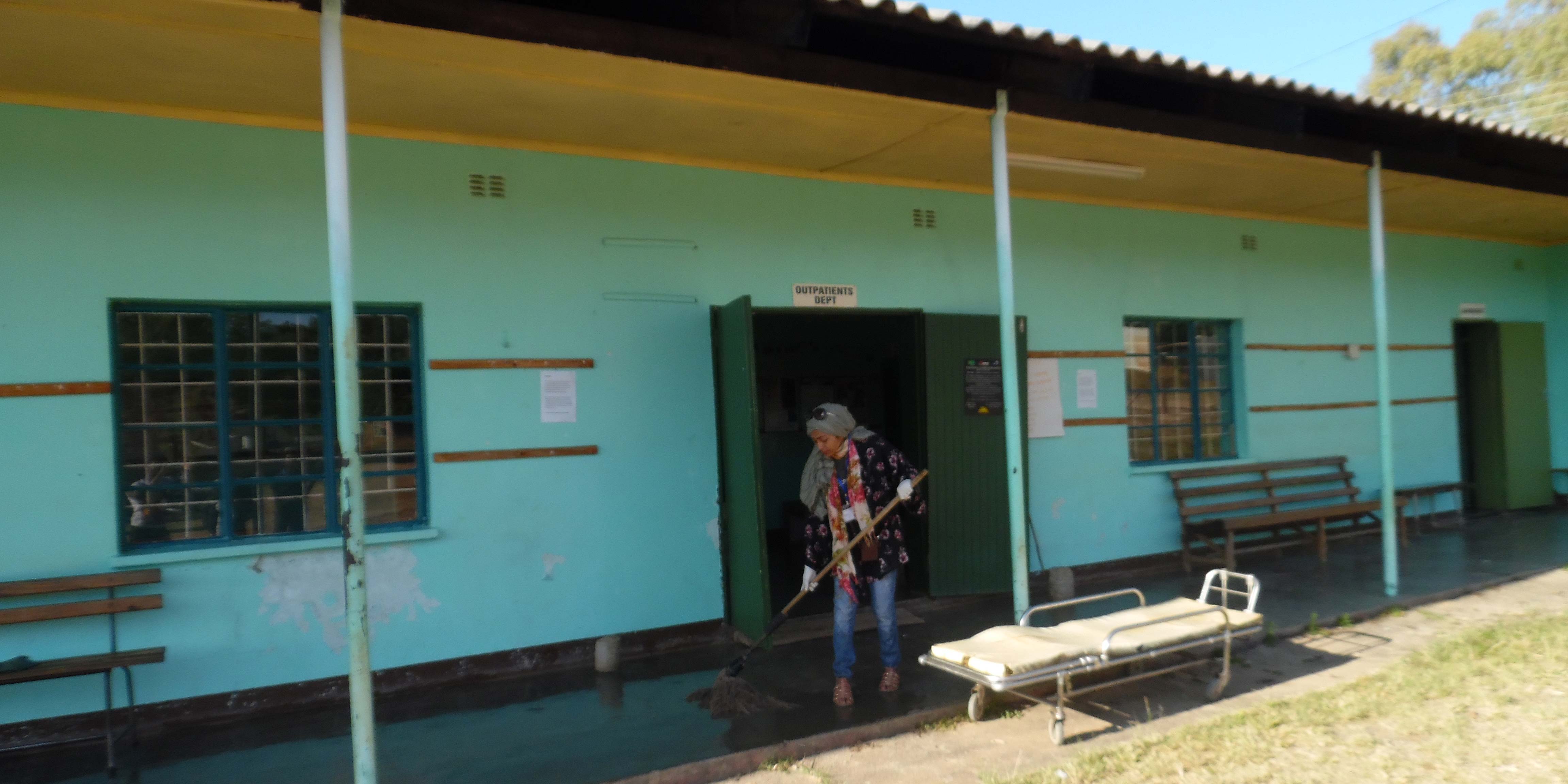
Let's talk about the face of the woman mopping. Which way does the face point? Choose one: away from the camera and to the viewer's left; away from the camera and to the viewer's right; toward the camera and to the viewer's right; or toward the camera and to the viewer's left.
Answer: toward the camera and to the viewer's left

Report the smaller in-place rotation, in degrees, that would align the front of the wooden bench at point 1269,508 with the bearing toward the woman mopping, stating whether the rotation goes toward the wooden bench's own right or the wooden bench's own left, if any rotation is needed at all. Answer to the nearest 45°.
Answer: approximately 45° to the wooden bench's own right

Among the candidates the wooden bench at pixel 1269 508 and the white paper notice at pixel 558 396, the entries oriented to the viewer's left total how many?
0

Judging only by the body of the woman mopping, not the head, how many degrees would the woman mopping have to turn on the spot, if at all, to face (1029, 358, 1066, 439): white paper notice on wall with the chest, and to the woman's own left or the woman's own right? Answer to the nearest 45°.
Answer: approximately 180°

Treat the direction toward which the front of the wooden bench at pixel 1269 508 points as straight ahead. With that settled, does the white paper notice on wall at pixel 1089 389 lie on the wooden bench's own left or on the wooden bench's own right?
on the wooden bench's own right

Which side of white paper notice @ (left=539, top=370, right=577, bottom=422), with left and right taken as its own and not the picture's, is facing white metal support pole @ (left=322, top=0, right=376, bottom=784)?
front

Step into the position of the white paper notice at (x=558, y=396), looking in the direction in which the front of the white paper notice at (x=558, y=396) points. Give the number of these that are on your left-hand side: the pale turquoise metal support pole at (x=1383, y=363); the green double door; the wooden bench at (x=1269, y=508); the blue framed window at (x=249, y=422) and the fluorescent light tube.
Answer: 4

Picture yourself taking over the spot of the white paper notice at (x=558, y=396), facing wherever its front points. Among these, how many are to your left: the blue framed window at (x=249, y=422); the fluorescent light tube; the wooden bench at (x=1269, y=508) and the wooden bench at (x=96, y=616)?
2

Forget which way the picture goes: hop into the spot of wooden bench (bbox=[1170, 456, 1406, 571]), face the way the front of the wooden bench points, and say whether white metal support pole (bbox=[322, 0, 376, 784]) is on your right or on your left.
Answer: on your right

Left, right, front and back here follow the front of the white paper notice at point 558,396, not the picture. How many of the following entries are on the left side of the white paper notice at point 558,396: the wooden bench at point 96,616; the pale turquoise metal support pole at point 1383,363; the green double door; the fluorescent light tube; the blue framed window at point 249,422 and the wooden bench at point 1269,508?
4

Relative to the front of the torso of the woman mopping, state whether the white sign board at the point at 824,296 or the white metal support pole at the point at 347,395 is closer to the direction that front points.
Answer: the white metal support pole

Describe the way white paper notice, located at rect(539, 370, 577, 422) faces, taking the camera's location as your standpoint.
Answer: facing the viewer

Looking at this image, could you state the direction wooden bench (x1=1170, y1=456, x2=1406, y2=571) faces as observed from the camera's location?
facing the viewer and to the right of the viewer

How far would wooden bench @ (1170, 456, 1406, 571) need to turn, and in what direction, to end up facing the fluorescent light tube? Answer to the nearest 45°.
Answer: approximately 45° to its right

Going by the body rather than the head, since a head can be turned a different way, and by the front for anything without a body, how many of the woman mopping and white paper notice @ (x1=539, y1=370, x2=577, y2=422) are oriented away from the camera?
0

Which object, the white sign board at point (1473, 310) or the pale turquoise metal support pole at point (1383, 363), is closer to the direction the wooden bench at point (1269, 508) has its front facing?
the pale turquoise metal support pole

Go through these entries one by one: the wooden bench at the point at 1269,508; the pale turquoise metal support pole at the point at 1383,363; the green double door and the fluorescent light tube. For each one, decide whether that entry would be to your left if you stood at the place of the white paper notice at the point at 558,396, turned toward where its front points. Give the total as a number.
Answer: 4

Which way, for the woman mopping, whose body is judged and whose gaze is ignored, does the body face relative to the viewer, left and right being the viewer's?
facing the viewer and to the left of the viewer
